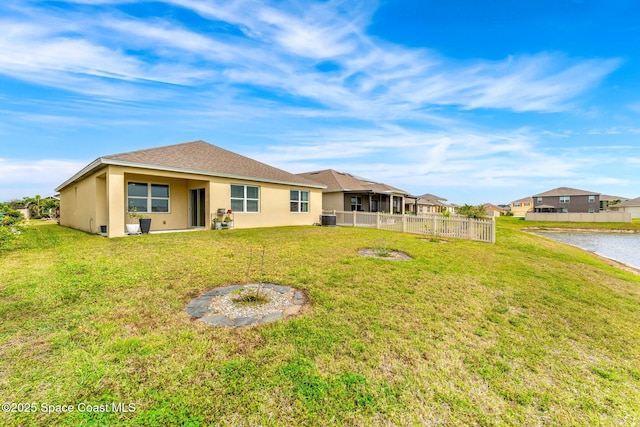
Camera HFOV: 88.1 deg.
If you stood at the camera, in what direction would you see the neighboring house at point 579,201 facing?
facing away from the viewer

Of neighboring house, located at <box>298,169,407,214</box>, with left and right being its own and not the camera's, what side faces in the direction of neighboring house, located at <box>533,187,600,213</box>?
right

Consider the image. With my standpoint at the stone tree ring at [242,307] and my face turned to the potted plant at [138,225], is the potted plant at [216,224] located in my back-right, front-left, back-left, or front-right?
front-right

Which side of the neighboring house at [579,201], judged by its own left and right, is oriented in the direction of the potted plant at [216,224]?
back

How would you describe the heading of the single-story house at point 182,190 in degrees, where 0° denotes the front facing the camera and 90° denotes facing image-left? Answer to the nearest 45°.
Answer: approximately 135°

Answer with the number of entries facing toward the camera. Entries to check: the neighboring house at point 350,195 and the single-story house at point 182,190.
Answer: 0

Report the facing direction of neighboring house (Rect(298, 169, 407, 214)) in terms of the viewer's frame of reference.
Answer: facing away from the viewer and to the left of the viewer

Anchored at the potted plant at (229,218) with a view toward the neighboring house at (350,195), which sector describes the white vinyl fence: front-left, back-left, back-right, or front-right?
front-right

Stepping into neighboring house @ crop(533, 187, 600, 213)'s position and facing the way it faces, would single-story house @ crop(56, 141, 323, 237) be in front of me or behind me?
behind

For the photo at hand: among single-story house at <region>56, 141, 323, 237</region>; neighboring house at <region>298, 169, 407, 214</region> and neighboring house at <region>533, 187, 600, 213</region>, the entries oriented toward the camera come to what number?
0

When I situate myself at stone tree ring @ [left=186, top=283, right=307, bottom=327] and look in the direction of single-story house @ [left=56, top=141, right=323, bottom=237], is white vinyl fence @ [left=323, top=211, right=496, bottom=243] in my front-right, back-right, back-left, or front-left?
front-right

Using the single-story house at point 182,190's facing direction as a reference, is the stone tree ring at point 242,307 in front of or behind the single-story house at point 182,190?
behind

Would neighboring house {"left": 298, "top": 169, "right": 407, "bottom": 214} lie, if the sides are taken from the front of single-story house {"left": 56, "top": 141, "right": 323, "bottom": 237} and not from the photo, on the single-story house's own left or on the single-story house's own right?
on the single-story house's own right
